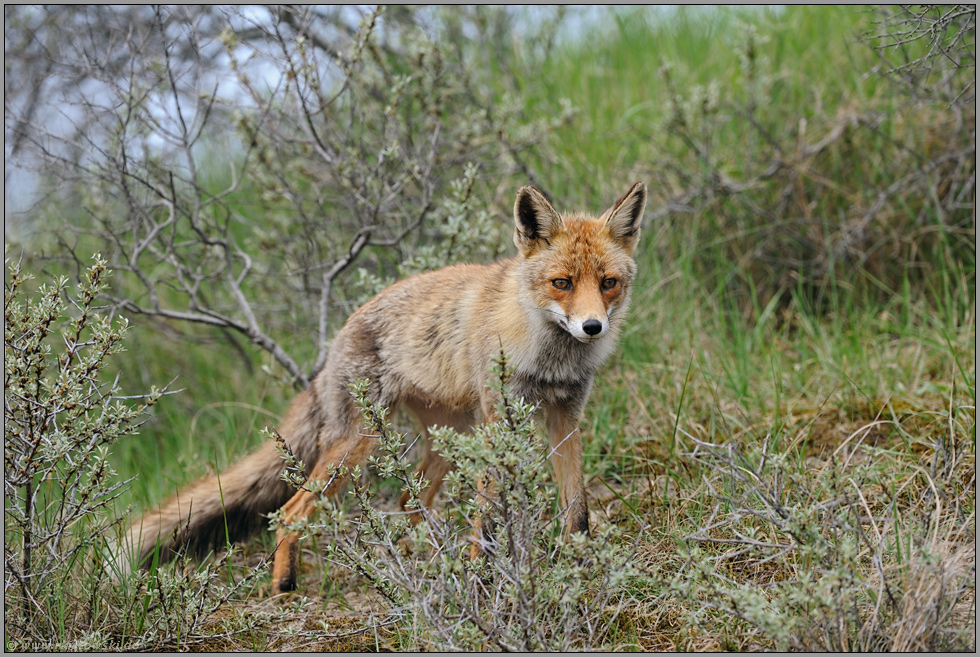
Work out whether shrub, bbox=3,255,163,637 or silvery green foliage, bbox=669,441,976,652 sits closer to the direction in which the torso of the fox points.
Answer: the silvery green foliage

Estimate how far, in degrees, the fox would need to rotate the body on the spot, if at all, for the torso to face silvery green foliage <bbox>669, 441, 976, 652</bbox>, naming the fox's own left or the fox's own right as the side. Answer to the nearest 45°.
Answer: approximately 45° to the fox's own right

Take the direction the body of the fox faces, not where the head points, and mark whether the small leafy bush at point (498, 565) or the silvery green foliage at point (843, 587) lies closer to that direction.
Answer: the silvery green foliage

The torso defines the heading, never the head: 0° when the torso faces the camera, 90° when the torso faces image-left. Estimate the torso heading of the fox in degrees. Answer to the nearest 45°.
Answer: approximately 270°

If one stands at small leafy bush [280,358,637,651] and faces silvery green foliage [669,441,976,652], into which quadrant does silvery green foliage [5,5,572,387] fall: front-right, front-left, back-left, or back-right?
back-left
